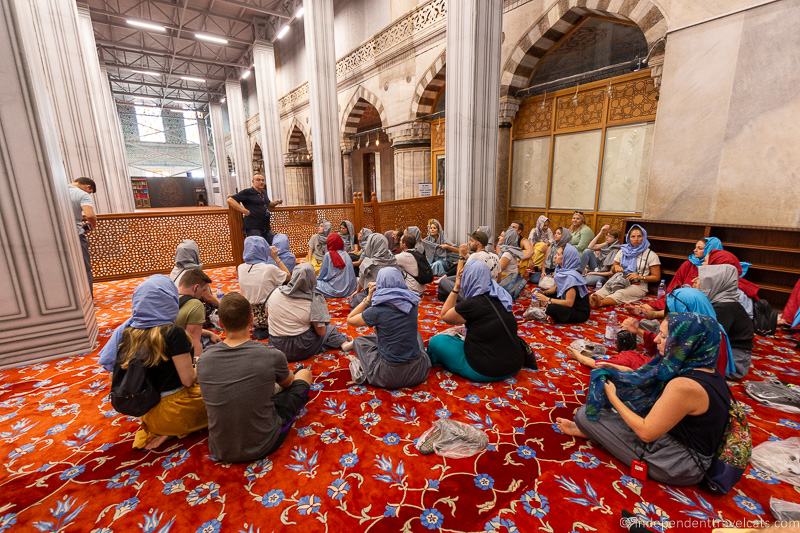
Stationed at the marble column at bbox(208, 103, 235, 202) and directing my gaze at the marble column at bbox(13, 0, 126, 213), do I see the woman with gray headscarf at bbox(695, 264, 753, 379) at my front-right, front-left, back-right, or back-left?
front-left

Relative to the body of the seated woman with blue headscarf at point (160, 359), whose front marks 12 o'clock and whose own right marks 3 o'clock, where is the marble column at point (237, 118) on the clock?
The marble column is roughly at 11 o'clock from the seated woman with blue headscarf.

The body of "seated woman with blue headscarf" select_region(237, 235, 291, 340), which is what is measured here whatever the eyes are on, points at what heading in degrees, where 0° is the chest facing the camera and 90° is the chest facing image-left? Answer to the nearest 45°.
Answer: approximately 180°

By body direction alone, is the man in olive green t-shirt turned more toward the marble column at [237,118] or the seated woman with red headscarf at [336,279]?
the seated woman with red headscarf

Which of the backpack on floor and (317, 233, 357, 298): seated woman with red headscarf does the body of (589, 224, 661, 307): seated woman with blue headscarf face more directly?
the seated woman with red headscarf

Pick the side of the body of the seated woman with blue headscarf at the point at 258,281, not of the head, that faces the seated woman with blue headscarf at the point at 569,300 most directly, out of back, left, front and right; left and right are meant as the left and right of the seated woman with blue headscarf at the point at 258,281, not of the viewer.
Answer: right

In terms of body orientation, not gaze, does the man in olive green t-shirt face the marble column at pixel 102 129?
no

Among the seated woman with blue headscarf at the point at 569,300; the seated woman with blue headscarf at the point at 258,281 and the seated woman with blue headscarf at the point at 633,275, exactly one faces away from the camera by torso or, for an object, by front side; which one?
the seated woman with blue headscarf at the point at 258,281

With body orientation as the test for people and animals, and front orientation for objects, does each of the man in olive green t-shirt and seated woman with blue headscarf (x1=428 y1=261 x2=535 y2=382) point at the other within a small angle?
no

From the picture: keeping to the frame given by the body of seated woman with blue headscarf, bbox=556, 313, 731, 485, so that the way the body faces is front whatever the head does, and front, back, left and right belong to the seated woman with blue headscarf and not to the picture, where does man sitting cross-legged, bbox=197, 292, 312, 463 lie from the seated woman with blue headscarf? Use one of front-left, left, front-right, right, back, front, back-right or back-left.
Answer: front-left

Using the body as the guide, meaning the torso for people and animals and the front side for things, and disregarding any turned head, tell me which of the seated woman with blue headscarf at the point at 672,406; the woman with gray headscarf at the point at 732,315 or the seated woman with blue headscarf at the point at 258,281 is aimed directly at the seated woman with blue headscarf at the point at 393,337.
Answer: the seated woman with blue headscarf at the point at 672,406

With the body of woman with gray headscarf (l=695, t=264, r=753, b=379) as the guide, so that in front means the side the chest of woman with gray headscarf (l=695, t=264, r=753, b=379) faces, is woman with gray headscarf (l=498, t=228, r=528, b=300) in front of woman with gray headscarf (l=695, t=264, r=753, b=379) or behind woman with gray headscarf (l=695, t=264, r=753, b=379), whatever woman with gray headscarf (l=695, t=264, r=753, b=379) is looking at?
in front

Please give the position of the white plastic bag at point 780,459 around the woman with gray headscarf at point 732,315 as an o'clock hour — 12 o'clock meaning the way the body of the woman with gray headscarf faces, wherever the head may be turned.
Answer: The white plastic bag is roughly at 7 o'clock from the woman with gray headscarf.

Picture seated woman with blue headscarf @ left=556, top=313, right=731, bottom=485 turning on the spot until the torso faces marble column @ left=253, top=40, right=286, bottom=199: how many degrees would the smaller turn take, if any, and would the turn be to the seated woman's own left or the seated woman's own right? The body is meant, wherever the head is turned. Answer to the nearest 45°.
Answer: approximately 45° to the seated woman's own right

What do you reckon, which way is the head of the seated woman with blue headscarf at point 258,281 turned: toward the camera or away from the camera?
away from the camera

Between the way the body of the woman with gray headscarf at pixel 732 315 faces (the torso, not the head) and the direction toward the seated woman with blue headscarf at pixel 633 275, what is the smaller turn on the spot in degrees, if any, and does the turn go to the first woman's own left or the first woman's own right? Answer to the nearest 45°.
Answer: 0° — they already face them
